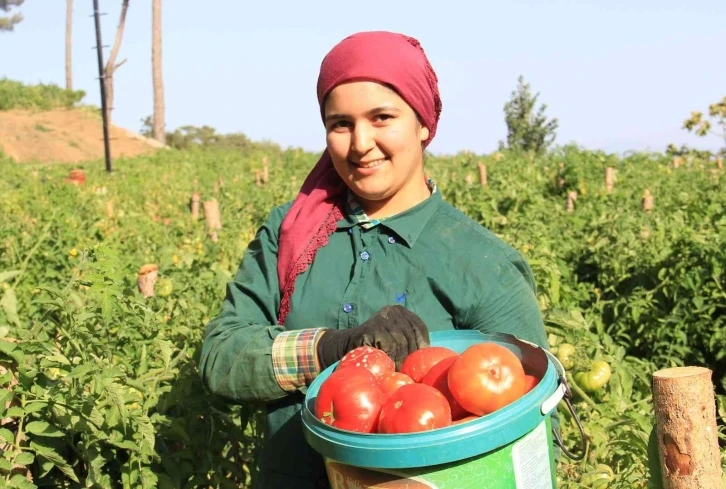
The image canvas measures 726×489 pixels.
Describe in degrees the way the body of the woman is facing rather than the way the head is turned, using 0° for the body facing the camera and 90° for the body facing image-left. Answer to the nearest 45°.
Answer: approximately 45°

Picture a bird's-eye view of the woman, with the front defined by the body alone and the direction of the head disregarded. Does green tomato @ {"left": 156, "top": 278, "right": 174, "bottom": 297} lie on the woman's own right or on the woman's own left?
on the woman's own right

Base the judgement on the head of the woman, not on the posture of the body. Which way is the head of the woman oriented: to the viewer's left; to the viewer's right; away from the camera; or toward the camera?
toward the camera

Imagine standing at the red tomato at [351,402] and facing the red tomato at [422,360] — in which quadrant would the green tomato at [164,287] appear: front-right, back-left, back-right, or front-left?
front-left

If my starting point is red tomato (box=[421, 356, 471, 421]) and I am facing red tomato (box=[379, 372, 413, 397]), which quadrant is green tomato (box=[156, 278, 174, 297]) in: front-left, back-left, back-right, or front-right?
front-right
